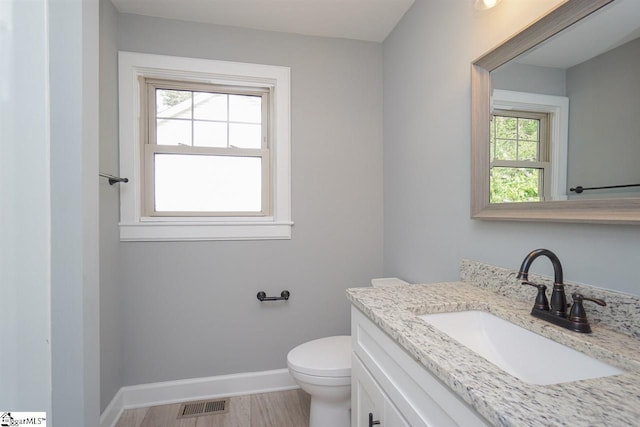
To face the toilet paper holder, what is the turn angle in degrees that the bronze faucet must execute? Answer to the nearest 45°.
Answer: approximately 45° to its right

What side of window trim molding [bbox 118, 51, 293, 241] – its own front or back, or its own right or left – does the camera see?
front

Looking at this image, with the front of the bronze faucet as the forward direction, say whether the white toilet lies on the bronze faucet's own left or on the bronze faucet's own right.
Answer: on the bronze faucet's own right

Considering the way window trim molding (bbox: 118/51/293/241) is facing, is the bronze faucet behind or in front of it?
in front

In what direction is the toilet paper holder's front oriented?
toward the camera

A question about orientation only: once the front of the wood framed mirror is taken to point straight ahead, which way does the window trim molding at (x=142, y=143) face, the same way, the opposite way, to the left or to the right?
to the left

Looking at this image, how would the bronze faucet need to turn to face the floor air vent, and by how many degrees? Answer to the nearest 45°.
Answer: approximately 45° to its right

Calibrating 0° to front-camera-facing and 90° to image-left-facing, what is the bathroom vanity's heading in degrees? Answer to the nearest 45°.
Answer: approximately 45°

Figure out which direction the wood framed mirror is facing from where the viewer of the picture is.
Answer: facing the viewer and to the left of the viewer

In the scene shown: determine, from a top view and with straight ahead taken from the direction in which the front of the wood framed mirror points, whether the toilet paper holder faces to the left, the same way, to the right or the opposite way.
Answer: to the left

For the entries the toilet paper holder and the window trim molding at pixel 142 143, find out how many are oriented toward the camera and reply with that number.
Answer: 2

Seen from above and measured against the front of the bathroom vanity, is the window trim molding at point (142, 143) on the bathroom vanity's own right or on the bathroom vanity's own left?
on the bathroom vanity's own right
